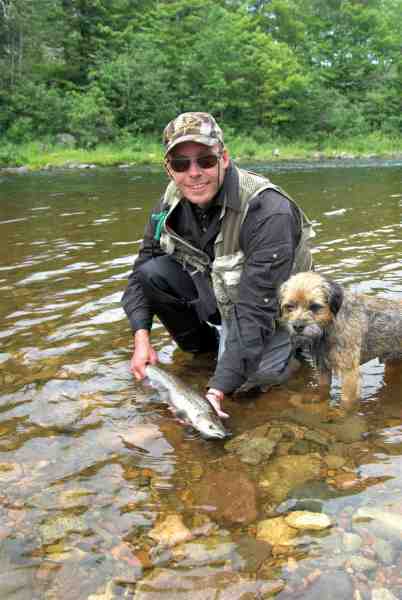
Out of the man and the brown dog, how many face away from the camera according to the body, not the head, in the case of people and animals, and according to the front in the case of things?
0

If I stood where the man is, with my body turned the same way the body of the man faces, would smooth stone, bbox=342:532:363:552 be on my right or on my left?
on my left

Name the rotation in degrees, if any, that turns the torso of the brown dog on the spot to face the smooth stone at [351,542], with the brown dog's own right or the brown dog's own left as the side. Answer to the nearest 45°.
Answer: approximately 45° to the brown dog's own left

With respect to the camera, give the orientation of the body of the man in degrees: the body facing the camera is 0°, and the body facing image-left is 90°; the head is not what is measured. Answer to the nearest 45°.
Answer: approximately 45°

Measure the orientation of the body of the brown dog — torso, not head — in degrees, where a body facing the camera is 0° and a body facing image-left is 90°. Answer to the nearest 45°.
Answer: approximately 45°

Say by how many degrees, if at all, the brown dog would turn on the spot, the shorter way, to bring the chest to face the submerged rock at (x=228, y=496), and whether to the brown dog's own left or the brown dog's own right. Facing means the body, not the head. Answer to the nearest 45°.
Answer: approximately 45° to the brown dog's own left

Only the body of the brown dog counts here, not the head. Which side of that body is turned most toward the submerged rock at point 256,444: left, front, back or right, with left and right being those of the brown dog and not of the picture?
front

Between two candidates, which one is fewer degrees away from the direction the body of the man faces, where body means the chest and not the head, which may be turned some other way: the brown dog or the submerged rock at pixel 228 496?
the submerged rock
